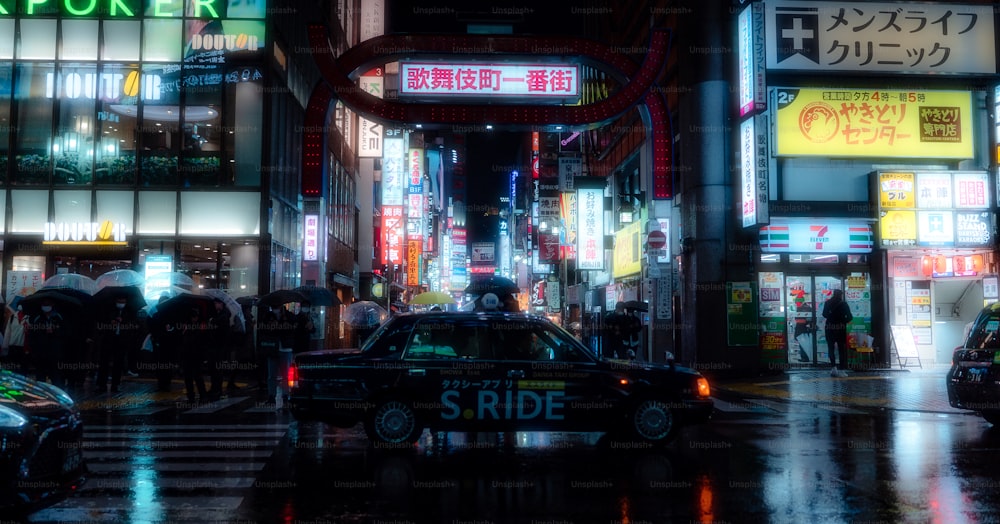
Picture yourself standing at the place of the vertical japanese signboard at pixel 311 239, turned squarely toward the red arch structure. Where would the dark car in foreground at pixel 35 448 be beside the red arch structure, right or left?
right

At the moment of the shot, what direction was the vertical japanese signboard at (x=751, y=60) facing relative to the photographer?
facing the viewer and to the left of the viewer

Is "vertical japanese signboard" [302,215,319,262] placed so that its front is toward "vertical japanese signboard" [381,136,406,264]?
no

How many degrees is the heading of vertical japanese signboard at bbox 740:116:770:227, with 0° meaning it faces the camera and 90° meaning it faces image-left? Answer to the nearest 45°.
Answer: approximately 45°

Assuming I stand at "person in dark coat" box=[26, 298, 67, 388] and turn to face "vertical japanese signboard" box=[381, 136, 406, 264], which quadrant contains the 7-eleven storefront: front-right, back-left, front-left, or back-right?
front-right

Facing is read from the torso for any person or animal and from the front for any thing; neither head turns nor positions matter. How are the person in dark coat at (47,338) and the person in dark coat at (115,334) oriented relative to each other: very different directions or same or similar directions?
same or similar directions

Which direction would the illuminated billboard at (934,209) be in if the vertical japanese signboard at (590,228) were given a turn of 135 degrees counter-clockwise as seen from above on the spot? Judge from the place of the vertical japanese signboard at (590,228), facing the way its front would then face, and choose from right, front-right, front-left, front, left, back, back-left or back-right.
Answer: right

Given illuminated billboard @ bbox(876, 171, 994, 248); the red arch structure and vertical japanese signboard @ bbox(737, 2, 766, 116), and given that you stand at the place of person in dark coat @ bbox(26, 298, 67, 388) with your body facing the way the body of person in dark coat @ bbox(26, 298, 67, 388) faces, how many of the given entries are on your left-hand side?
3

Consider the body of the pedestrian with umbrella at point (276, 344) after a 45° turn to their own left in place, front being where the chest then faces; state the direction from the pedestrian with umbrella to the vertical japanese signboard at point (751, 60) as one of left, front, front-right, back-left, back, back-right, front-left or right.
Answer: front-left

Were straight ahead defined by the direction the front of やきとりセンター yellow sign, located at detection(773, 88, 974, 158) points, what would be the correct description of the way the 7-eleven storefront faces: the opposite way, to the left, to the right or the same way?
the same way

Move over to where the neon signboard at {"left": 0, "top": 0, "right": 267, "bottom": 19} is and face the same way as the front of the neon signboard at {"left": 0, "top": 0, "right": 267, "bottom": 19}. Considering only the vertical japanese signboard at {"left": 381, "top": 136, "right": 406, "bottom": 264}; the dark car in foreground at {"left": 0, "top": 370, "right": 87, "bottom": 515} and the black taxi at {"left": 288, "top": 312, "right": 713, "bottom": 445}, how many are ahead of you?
2

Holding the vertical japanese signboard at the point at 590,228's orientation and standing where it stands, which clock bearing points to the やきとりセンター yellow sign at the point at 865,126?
The やきとりセンター yellow sign is roughly at 11 o'clock from the vertical japanese signboard.

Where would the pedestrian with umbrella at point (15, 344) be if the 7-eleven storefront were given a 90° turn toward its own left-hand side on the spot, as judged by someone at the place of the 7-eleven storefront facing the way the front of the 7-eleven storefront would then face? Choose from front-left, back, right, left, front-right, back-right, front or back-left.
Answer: back-right

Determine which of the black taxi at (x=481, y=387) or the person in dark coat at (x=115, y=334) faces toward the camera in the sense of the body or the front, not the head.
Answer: the person in dark coat

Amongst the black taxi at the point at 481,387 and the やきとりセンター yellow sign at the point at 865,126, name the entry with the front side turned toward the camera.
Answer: the やきとりセンター yellow sign

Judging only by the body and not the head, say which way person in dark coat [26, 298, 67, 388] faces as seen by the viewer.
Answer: toward the camera

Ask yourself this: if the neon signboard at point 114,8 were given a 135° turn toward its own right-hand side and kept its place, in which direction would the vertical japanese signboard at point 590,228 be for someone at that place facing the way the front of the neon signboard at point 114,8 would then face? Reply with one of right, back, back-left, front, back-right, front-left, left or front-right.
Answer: back-right

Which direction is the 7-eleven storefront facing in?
toward the camera
